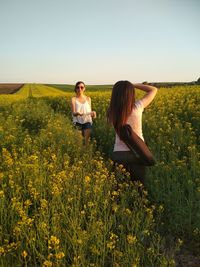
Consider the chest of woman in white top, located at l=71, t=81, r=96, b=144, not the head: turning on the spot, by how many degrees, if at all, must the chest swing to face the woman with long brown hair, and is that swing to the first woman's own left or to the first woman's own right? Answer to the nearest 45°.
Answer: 0° — they already face them

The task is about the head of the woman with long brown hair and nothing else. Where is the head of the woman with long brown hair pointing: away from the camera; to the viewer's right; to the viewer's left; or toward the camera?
away from the camera

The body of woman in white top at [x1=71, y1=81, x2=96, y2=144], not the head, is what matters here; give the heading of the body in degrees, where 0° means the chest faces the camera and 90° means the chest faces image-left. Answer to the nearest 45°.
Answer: approximately 0°
